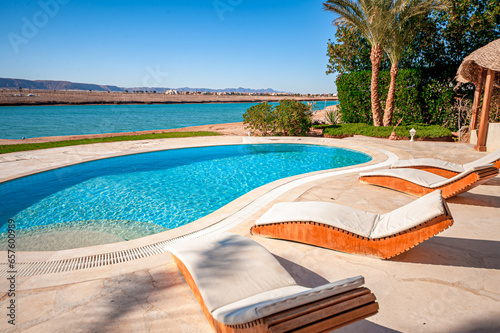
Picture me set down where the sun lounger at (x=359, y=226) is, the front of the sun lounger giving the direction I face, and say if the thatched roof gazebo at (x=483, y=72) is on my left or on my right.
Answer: on my right

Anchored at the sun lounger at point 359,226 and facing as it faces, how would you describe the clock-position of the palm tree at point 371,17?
The palm tree is roughly at 3 o'clock from the sun lounger.

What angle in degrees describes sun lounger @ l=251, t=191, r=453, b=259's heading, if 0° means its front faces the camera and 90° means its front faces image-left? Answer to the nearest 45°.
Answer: approximately 90°

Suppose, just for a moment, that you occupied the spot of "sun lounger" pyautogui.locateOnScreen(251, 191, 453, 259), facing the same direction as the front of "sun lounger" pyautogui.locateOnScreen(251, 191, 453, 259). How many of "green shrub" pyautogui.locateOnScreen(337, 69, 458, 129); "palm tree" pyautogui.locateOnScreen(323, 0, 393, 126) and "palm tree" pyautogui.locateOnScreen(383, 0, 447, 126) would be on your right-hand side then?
3

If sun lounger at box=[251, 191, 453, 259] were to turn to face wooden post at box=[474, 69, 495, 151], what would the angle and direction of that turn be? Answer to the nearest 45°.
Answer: approximately 135° to its right

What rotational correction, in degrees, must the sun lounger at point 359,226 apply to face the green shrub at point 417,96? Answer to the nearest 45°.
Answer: approximately 90° to its right

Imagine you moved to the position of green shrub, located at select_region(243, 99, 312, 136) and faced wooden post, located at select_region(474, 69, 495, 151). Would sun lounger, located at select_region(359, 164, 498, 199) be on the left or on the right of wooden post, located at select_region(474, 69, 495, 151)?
right

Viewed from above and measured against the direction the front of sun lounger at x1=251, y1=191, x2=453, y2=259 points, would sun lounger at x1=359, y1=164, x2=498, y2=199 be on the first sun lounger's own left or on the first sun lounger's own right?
on the first sun lounger's own right
